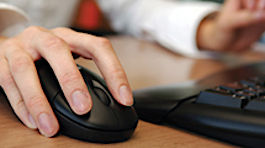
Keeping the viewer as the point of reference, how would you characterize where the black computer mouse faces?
facing the viewer and to the right of the viewer
